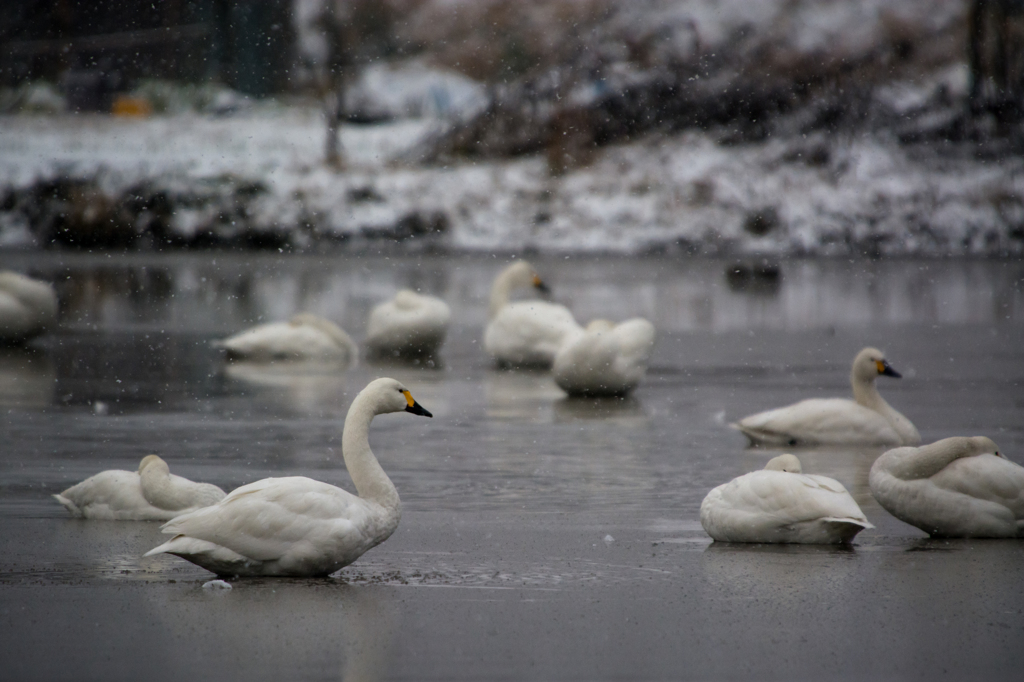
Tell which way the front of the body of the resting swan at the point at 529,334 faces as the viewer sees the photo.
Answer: to the viewer's left

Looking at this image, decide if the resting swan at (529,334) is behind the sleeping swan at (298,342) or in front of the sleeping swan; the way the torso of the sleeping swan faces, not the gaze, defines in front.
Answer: in front

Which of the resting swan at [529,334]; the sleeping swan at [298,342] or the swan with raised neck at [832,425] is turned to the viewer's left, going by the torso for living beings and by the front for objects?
the resting swan

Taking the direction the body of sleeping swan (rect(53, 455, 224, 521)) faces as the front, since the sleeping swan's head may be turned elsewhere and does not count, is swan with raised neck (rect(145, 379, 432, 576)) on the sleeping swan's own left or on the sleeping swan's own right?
on the sleeping swan's own right

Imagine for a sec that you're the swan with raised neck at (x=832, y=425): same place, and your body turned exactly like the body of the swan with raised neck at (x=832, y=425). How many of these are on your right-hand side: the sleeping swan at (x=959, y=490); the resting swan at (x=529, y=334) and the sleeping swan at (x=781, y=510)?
2

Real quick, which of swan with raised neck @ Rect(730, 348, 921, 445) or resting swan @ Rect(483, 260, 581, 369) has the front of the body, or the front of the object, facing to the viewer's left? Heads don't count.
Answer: the resting swan

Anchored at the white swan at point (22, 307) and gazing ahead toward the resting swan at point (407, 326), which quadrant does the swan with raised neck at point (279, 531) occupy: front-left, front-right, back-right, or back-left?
front-right

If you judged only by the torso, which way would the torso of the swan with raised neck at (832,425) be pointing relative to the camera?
to the viewer's right

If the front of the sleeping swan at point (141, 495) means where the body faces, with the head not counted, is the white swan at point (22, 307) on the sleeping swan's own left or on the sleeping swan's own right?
on the sleeping swan's own left

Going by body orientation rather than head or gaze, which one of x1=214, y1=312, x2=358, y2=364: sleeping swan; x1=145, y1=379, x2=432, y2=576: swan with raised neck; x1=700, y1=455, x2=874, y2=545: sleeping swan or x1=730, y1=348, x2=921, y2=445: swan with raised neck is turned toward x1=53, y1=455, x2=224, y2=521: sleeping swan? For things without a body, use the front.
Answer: x1=700, y1=455, x2=874, y2=545: sleeping swan

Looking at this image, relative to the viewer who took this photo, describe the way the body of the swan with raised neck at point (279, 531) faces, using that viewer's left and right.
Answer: facing to the right of the viewer

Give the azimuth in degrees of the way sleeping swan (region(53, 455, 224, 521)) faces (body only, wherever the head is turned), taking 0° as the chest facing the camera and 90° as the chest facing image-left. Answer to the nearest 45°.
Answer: approximately 270°

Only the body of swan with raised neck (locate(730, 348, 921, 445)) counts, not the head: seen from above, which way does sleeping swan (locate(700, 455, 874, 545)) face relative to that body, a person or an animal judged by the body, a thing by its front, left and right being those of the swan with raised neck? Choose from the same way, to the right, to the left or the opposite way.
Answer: the opposite way

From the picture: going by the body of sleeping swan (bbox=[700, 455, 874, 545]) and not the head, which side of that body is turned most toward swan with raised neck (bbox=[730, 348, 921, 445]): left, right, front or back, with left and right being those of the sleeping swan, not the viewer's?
right

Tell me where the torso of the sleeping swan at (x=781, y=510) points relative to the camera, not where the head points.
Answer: to the viewer's left
